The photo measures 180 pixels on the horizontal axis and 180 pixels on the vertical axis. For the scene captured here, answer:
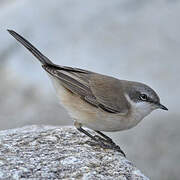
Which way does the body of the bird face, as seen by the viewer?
to the viewer's right
